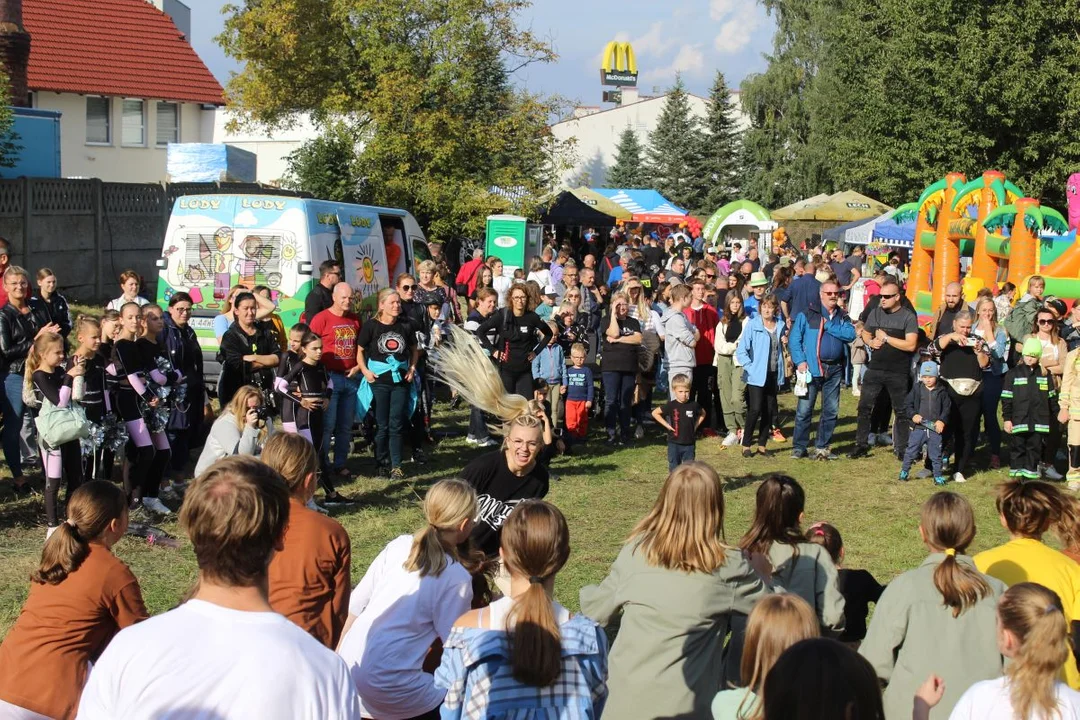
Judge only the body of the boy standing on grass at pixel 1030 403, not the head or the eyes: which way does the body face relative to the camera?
toward the camera

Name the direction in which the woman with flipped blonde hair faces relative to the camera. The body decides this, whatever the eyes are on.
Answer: toward the camera

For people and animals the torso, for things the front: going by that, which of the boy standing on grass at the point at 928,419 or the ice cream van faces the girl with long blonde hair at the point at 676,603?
the boy standing on grass

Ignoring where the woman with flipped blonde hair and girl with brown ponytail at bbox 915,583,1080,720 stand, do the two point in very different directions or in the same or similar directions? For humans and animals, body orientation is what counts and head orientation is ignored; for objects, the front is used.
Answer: very different directions

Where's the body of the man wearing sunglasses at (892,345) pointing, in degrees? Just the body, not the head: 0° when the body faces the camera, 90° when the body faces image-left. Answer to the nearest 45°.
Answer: approximately 45°

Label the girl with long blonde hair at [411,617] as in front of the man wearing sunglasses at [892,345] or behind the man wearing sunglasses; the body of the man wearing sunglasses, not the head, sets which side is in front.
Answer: in front

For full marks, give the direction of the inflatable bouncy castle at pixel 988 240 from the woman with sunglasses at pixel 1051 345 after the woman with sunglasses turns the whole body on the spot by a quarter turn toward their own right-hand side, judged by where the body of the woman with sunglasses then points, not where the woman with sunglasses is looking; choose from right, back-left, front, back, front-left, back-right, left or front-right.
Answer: right

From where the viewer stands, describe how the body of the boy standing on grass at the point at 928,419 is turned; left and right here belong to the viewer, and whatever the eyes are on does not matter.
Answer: facing the viewer

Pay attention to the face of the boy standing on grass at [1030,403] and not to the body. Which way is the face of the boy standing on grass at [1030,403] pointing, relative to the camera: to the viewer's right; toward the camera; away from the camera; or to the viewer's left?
toward the camera

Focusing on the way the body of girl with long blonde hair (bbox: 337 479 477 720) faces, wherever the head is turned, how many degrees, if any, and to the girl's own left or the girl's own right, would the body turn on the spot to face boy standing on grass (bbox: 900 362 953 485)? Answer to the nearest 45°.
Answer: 0° — they already face them

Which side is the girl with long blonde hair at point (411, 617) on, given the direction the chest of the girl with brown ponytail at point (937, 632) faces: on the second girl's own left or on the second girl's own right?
on the second girl's own left

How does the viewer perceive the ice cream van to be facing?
facing away from the viewer and to the right of the viewer

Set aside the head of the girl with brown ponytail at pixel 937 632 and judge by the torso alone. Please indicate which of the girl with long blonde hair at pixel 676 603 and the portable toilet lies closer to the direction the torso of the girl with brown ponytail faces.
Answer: the portable toilet

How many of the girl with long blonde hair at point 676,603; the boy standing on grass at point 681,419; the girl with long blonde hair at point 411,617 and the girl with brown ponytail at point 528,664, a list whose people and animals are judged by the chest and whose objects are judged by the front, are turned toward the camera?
1

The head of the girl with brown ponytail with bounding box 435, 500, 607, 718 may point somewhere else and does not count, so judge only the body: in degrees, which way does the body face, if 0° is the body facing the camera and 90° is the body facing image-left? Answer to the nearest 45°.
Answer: approximately 180°

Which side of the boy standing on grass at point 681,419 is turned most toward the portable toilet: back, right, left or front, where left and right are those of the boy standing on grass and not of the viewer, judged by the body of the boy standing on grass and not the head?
back

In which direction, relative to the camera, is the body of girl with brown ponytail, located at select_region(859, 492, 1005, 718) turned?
away from the camera

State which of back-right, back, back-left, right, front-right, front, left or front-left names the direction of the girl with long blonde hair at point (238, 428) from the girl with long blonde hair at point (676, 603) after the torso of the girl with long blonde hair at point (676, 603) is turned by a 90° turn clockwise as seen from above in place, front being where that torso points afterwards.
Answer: back-left

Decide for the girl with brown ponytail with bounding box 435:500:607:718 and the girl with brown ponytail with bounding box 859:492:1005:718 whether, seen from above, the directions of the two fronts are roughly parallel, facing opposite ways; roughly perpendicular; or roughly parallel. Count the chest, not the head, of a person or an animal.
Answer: roughly parallel
